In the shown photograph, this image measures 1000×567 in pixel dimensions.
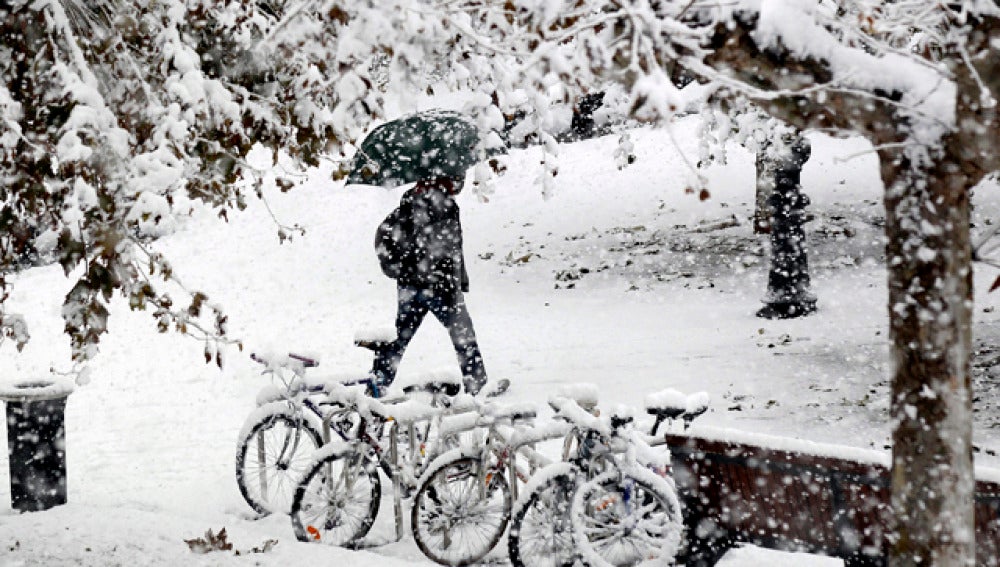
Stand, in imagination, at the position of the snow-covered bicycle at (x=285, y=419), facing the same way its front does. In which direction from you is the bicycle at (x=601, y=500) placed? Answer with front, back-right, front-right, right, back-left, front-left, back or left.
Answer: left

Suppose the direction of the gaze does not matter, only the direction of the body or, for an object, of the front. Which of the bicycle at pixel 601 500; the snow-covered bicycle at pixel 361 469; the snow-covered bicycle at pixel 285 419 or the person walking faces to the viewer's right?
the person walking

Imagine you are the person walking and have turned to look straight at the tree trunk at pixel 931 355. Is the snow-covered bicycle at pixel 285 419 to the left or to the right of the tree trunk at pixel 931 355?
right

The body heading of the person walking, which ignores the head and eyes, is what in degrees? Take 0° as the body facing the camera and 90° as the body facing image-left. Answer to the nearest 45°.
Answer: approximately 270°

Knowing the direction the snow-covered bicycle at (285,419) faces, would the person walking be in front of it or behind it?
behind

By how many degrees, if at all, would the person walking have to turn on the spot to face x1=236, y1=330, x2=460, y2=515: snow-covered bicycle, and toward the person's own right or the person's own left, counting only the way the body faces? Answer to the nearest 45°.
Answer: approximately 135° to the person's own right

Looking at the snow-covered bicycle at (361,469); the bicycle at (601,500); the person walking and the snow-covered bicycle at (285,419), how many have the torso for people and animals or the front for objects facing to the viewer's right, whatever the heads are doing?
1

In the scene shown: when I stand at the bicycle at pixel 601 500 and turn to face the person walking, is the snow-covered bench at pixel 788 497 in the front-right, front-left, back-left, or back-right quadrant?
back-right

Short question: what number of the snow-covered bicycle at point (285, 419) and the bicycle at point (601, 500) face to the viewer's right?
0

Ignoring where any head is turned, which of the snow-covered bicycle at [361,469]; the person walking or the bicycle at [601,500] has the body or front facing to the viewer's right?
the person walking

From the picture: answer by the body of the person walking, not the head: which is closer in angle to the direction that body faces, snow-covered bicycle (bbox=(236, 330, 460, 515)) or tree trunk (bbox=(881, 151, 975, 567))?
the tree trunk
